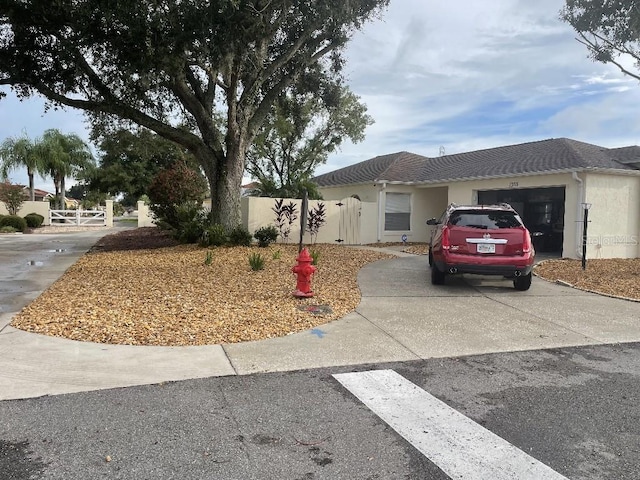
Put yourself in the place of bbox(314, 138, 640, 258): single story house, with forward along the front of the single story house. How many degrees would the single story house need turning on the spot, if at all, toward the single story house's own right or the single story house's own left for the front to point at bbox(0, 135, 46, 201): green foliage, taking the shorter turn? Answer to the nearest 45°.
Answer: approximately 45° to the single story house's own right

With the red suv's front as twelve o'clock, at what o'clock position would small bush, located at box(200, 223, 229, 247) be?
The small bush is roughly at 10 o'clock from the red suv.

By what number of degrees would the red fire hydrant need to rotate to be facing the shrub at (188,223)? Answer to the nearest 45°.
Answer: approximately 135° to its right

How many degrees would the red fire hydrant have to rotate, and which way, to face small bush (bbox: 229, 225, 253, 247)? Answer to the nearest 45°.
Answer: approximately 180°

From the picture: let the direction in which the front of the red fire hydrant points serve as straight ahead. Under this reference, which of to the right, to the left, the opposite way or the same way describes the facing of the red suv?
the opposite way

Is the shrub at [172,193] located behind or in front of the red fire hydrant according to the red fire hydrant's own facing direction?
behind

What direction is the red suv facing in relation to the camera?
away from the camera

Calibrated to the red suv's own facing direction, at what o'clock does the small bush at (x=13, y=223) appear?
The small bush is roughly at 10 o'clock from the red suv.

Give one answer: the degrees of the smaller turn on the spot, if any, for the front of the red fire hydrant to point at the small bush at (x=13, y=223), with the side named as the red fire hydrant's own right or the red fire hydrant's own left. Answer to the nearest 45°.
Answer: approximately 135° to the red fire hydrant's own right

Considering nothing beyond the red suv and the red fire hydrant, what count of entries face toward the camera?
1

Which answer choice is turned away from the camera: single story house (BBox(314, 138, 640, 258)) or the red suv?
the red suv

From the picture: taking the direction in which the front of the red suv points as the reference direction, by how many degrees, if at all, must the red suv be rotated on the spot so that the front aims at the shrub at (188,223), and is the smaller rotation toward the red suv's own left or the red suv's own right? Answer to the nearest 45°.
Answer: approximately 45° to the red suv's own left

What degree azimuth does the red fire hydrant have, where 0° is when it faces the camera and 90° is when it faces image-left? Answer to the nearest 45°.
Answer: approximately 0°
